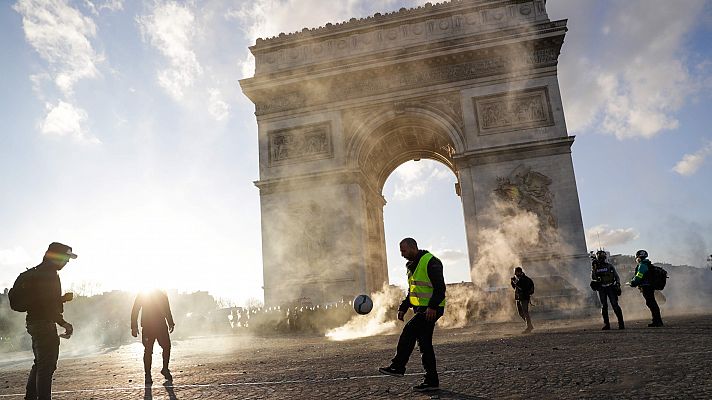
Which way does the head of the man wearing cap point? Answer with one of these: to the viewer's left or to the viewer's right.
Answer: to the viewer's right

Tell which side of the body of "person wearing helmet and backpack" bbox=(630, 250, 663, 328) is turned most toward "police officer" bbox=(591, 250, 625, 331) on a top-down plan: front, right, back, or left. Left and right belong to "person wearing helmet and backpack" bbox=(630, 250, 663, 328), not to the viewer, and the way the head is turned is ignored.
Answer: front

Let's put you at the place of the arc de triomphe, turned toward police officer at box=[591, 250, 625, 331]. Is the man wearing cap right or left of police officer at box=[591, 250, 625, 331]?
right

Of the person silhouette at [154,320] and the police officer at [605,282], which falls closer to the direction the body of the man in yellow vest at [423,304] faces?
the person silhouette

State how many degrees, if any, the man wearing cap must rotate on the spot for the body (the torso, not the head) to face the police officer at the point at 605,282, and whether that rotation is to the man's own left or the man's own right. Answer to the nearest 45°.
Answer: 0° — they already face them

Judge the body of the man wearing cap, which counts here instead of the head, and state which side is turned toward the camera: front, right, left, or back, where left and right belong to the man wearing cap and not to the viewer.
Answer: right

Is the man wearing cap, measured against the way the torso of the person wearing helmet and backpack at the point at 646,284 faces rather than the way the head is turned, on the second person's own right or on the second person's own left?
on the second person's own left

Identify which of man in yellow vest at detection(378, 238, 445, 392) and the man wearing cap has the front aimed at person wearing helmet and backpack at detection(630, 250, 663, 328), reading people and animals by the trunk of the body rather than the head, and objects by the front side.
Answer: the man wearing cap

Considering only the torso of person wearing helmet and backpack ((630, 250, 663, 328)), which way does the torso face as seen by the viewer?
to the viewer's left
